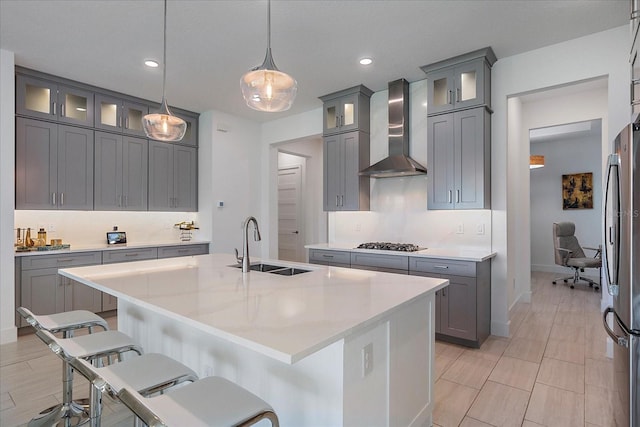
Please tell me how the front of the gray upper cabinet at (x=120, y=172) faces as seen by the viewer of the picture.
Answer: facing the viewer and to the right of the viewer

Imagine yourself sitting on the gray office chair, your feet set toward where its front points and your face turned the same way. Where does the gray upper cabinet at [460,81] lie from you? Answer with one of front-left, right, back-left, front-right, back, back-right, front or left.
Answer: front-right

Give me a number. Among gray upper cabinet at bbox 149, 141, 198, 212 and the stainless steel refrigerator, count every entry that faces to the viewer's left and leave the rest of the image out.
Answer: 1

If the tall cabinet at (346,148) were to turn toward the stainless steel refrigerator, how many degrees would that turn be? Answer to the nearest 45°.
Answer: approximately 90° to its left

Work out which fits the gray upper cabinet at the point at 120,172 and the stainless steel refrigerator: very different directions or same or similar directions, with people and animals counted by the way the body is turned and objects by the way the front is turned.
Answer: very different directions

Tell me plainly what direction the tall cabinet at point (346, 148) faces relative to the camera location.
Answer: facing the viewer and to the left of the viewer

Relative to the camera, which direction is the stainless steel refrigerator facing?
to the viewer's left

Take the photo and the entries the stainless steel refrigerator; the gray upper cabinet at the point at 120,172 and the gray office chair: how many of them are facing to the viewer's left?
1

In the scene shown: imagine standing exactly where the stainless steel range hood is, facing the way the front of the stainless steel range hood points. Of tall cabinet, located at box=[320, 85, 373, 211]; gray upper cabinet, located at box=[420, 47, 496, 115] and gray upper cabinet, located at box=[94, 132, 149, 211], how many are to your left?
1

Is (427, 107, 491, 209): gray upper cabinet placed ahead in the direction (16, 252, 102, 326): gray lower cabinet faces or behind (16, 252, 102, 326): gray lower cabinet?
ahead

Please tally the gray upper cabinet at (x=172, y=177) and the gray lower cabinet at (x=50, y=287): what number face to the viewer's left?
0
